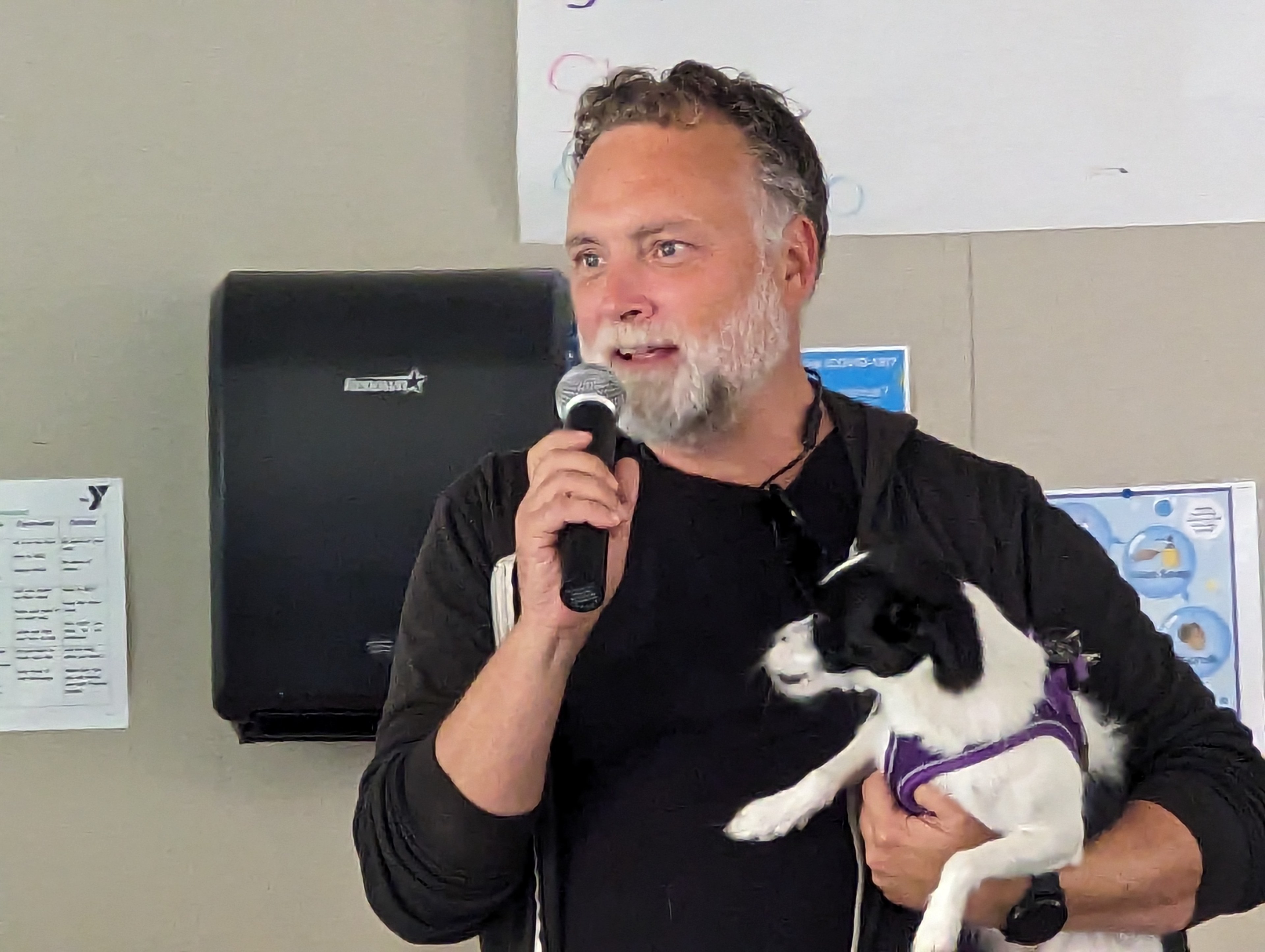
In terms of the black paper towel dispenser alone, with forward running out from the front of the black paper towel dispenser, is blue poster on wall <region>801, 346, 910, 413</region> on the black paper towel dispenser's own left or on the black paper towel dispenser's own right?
on the black paper towel dispenser's own left

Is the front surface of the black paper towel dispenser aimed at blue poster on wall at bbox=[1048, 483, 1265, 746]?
no

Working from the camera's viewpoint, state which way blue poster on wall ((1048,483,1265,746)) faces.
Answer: facing the viewer

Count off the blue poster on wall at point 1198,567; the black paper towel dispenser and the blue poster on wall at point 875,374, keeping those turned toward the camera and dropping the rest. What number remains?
3

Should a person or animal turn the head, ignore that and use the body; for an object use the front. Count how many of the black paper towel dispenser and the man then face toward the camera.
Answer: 2

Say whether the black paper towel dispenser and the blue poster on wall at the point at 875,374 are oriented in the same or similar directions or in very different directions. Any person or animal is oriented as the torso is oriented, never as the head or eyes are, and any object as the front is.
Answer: same or similar directions

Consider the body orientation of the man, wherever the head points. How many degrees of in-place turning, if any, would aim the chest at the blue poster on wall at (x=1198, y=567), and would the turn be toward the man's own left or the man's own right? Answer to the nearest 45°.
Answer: approximately 135° to the man's own left

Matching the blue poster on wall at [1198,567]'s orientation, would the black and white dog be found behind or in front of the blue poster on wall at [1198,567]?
in front

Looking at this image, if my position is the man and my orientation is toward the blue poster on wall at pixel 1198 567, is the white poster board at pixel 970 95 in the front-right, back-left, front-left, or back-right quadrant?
front-left

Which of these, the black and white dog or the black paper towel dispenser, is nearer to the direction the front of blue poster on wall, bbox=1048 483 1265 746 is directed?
the black and white dog

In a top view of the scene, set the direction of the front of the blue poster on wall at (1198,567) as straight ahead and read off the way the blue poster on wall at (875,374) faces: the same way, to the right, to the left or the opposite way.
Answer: the same way

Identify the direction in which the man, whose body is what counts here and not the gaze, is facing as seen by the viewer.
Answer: toward the camera

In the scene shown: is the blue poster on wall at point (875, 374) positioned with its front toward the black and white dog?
yes

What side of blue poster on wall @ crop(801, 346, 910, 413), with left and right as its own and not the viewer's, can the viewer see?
front
